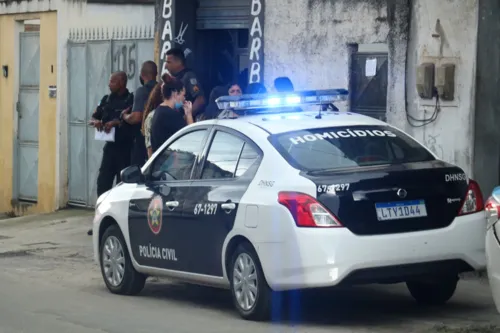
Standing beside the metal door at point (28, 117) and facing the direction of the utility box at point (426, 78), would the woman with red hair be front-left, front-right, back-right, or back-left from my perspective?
front-right

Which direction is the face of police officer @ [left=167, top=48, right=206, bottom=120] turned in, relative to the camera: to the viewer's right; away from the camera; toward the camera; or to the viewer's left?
to the viewer's left

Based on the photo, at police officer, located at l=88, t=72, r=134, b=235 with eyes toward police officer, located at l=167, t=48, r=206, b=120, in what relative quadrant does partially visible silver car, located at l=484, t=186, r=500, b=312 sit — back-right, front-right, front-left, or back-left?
front-right

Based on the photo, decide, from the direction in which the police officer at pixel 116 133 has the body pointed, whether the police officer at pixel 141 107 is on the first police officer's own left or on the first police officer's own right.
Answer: on the first police officer's own left

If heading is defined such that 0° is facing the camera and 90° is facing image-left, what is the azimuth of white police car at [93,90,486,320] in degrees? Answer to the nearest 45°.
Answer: approximately 135°

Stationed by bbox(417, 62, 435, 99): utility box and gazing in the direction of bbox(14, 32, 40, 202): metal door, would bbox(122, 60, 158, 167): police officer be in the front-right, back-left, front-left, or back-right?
front-left
